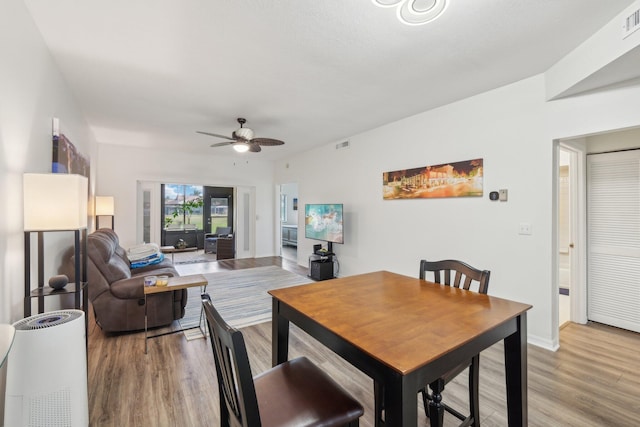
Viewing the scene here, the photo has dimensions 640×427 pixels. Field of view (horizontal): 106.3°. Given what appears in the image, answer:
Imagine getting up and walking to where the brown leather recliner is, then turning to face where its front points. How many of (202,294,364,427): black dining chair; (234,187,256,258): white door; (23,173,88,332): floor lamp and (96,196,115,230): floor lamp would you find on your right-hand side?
2

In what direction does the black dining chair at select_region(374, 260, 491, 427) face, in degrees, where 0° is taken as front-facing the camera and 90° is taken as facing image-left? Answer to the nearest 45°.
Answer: approximately 45°

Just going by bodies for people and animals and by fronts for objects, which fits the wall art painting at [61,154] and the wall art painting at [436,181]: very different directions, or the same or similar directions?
very different directions

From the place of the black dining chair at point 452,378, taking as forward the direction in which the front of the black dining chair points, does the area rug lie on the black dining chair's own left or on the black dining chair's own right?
on the black dining chair's own right

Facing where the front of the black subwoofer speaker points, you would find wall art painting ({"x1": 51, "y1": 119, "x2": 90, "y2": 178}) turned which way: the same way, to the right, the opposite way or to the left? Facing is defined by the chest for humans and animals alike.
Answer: the opposite way

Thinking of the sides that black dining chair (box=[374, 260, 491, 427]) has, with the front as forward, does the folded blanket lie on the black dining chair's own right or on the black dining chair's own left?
on the black dining chair's own right

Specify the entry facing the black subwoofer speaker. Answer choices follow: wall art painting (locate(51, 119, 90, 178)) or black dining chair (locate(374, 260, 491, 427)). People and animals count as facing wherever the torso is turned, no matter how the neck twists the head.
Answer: the wall art painting

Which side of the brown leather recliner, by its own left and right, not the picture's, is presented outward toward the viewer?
right

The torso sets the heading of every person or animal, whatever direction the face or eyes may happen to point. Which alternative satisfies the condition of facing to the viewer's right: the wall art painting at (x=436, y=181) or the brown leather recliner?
the brown leather recliner

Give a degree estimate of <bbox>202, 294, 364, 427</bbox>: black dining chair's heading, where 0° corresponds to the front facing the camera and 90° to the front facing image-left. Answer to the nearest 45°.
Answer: approximately 225°

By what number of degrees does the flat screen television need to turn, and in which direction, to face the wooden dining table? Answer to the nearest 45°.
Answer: approximately 45° to its left

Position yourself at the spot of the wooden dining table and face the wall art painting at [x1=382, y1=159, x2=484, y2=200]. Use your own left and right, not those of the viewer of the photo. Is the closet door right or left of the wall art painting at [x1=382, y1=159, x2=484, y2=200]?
right
